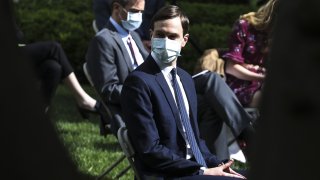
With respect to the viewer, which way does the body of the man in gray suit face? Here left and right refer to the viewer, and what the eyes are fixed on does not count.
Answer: facing the viewer and to the right of the viewer

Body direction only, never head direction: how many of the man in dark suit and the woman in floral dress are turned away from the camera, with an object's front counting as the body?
0

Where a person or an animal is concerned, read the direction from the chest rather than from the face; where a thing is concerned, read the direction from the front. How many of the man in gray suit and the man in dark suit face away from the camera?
0

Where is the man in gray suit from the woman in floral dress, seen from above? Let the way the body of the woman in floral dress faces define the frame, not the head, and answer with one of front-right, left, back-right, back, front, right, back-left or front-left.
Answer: right

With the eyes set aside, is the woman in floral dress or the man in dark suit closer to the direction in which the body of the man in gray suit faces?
the man in dark suit

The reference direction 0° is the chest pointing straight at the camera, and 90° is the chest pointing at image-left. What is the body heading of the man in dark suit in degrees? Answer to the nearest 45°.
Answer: approximately 315°

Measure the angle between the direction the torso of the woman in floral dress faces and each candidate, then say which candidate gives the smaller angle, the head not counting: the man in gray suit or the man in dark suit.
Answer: the man in dark suit

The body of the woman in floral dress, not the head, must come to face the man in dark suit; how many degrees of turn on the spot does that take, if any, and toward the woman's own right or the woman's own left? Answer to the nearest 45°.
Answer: approximately 45° to the woman's own right

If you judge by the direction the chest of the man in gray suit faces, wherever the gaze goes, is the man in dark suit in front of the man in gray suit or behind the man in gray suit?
in front
